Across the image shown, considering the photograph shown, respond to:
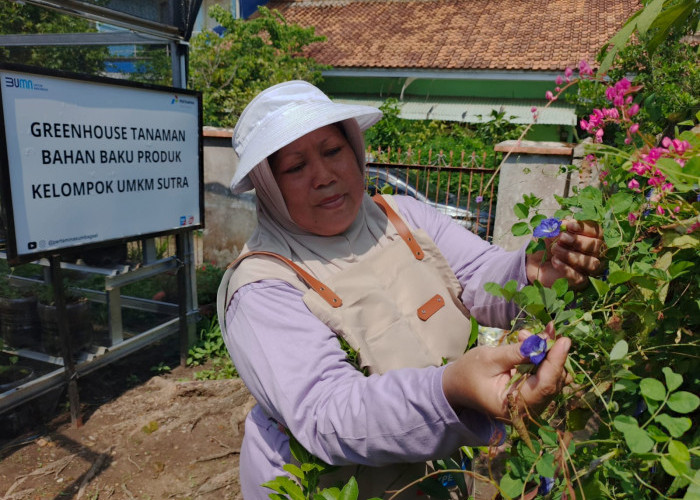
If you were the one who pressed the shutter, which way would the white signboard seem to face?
facing the viewer and to the right of the viewer

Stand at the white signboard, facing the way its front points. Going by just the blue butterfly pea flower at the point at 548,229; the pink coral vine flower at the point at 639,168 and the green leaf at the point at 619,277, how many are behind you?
0

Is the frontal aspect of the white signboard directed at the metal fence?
no

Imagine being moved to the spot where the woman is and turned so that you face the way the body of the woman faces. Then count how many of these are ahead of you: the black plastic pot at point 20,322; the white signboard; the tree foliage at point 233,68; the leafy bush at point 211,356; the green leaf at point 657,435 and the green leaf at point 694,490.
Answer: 2

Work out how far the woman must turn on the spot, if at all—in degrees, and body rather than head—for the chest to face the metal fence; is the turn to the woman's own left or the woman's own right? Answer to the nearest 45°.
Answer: approximately 135° to the woman's own left

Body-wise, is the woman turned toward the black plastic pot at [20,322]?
no

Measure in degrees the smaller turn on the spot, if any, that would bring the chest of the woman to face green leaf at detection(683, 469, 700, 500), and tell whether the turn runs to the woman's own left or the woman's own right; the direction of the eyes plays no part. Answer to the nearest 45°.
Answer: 0° — they already face it

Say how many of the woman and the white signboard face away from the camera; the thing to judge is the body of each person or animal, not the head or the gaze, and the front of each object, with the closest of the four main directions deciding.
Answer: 0

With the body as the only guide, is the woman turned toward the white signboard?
no

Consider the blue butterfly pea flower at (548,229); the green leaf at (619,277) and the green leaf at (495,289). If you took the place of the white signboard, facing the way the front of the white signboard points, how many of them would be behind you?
0

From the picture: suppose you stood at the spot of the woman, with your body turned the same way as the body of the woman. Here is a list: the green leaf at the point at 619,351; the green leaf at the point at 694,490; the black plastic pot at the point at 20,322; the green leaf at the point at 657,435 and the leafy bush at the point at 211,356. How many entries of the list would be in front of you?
3

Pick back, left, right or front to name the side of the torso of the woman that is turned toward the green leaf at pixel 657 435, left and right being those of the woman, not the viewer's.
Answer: front
